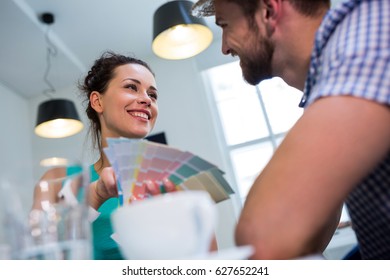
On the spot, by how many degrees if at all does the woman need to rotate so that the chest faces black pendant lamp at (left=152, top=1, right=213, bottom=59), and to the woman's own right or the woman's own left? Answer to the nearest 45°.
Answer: approximately 90° to the woman's own left

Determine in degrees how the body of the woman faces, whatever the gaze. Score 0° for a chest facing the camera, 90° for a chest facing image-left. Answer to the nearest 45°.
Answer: approximately 315°

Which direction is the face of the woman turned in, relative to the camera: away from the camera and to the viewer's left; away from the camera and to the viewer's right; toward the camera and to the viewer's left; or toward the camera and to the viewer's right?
toward the camera and to the viewer's right

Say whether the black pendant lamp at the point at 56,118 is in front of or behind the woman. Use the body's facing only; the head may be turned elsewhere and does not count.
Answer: behind
